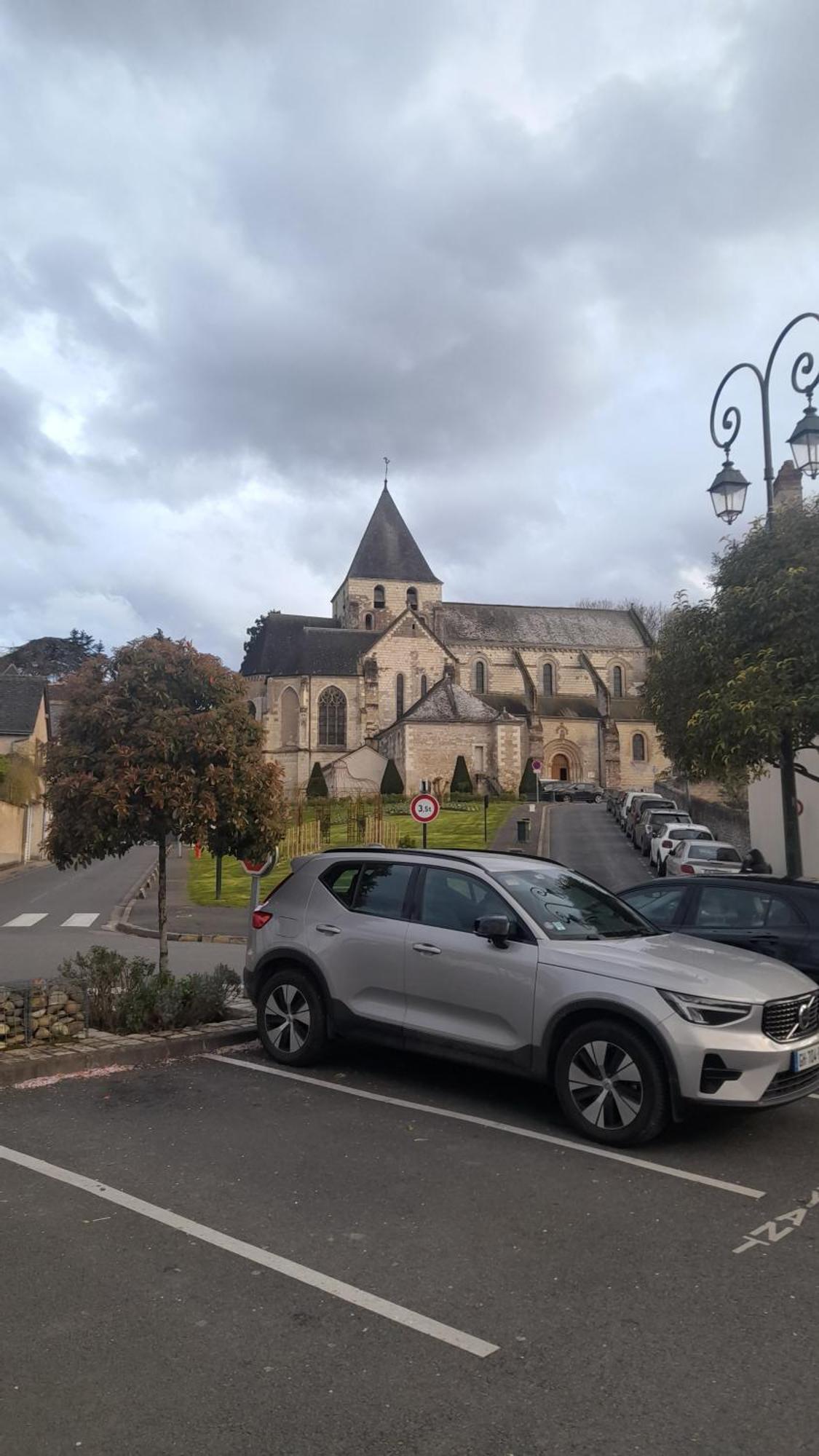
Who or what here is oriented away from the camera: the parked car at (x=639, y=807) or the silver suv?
the parked car

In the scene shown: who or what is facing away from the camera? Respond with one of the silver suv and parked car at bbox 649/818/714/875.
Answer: the parked car

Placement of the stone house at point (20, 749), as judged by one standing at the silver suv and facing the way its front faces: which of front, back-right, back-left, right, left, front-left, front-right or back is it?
back

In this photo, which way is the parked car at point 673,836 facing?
away from the camera

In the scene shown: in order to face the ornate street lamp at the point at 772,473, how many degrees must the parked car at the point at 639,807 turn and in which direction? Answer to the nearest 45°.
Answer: approximately 180°

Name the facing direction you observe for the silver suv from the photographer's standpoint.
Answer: facing the viewer and to the right of the viewer

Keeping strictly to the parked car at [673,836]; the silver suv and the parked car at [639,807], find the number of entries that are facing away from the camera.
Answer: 2

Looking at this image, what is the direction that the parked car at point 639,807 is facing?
away from the camera

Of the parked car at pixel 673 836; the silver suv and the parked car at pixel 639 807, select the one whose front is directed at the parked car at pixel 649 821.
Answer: the parked car at pixel 673 836

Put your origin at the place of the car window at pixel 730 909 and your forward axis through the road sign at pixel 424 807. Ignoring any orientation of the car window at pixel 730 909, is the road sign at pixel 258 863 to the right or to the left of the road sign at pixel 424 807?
left
